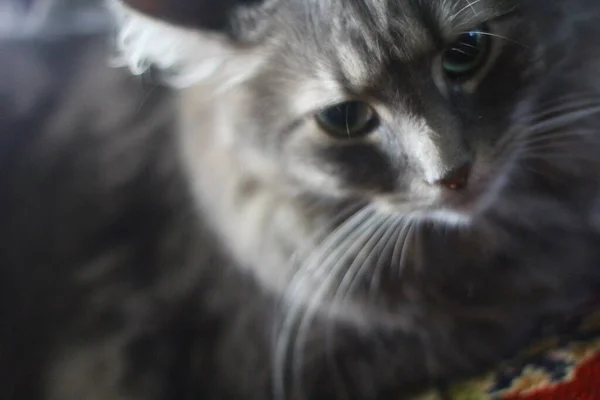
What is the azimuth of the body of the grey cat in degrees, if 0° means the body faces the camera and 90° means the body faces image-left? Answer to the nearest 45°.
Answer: approximately 315°
